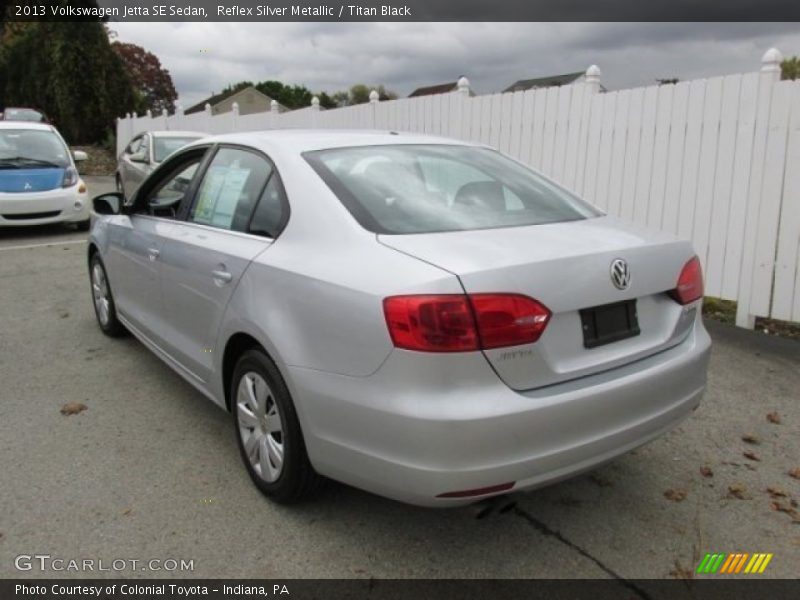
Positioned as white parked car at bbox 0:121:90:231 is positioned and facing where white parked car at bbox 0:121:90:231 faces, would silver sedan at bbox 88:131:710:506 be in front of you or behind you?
in front

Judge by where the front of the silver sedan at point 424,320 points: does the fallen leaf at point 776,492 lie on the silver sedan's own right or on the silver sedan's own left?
on the silver sedan's own right

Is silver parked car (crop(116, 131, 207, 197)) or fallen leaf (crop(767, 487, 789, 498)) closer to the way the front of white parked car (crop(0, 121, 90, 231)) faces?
the fallen leaf

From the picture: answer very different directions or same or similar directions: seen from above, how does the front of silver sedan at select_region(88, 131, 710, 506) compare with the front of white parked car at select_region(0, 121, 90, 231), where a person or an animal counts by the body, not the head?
very different directions

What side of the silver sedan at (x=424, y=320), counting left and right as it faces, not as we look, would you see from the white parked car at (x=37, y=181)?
front

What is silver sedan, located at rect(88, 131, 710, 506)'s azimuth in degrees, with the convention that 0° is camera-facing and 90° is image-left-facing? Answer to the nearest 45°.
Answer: approximately 135°

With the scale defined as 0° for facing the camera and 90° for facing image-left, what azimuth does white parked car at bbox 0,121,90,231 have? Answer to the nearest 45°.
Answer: approximately 0°

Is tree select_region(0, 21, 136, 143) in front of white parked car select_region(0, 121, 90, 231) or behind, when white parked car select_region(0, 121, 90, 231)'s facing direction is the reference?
behind

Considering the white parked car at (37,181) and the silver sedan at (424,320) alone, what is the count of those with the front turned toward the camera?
1

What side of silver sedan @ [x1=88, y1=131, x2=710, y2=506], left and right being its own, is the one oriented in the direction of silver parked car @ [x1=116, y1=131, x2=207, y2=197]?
front

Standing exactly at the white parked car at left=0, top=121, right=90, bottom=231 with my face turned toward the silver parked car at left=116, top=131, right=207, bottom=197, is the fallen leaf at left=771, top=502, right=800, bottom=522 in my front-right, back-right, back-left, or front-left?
back-right

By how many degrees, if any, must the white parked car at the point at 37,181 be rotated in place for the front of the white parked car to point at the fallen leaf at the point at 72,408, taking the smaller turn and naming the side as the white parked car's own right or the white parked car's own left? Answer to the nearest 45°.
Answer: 0° — it already faces it
